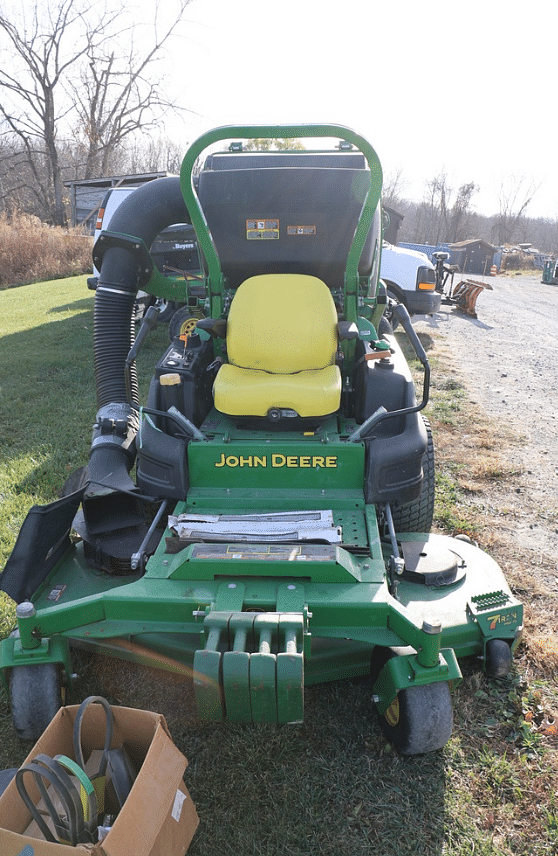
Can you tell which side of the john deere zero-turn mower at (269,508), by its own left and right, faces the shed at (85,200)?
back

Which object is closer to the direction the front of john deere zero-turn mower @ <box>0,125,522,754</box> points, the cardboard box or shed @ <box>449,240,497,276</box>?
the cardboard box

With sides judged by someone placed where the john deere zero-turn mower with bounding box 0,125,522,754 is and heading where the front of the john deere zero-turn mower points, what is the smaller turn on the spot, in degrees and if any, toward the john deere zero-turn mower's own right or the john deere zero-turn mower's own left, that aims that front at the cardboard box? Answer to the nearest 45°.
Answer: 0° — it already faces it

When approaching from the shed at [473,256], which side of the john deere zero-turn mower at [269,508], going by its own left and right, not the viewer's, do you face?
back

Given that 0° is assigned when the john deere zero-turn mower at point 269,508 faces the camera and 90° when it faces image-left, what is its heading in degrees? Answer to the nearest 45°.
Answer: approximately 0°

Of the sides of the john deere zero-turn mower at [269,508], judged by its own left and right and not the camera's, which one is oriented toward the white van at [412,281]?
back
